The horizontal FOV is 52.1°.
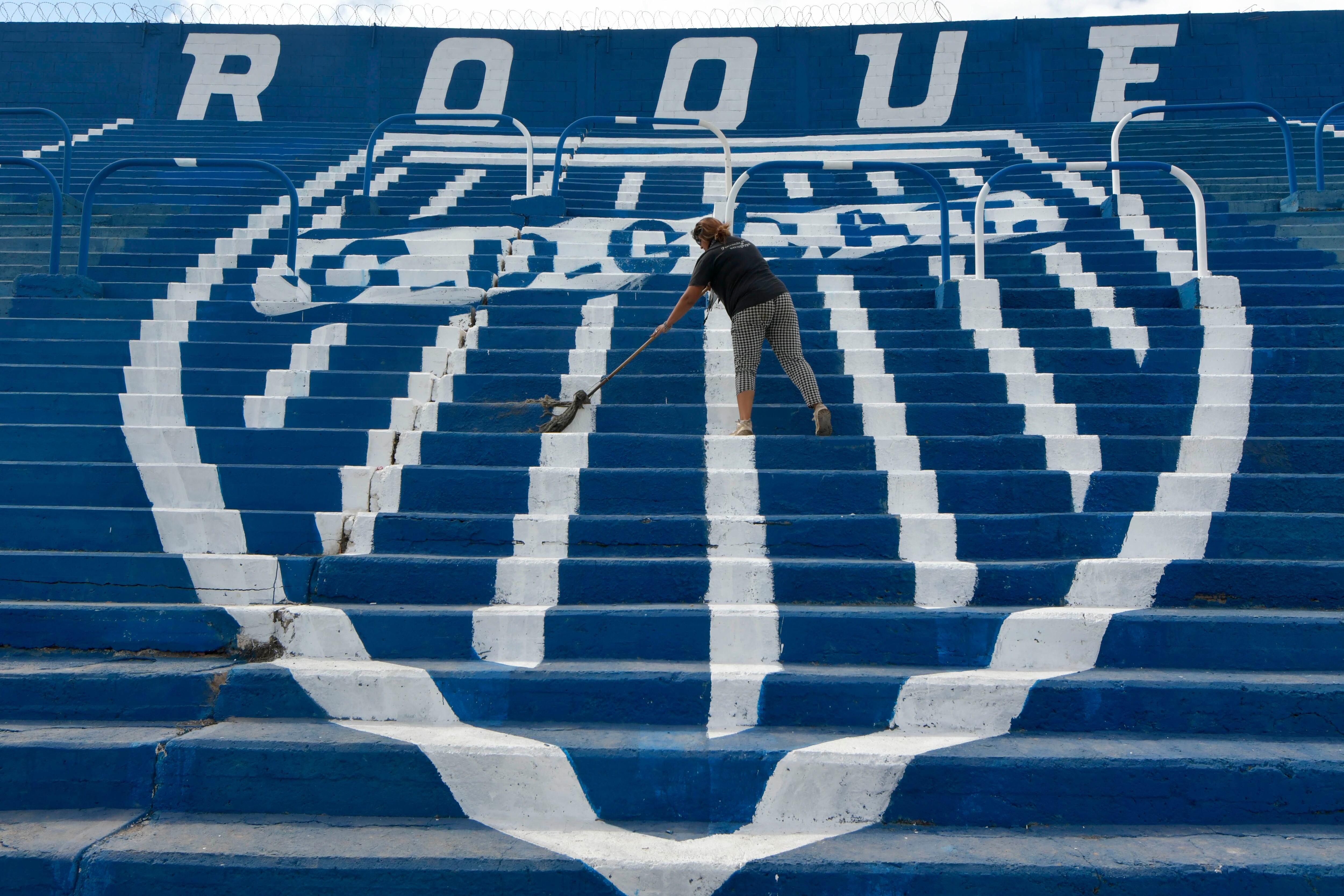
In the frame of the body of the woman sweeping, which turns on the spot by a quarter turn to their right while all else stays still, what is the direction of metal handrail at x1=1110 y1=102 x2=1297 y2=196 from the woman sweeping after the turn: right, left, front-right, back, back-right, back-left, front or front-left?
front

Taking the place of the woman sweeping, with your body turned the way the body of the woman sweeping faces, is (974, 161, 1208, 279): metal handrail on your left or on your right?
on your right

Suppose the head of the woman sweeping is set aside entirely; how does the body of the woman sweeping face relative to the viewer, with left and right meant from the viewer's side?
facing away from the viewer and to the left of the viewer

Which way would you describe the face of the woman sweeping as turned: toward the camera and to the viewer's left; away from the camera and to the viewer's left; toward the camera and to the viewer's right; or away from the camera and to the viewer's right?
away from the camera and to the viewer's left

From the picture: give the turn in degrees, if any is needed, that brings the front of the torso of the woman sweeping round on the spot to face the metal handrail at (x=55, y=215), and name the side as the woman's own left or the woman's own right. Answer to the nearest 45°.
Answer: approximately 45° to the woman's own left

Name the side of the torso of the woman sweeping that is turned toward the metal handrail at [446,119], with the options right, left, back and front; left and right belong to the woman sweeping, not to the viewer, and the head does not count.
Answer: front

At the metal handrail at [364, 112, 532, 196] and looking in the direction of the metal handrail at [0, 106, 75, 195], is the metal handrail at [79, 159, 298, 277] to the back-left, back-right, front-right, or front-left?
front-left

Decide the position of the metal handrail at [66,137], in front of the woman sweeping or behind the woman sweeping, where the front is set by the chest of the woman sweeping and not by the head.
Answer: in front
